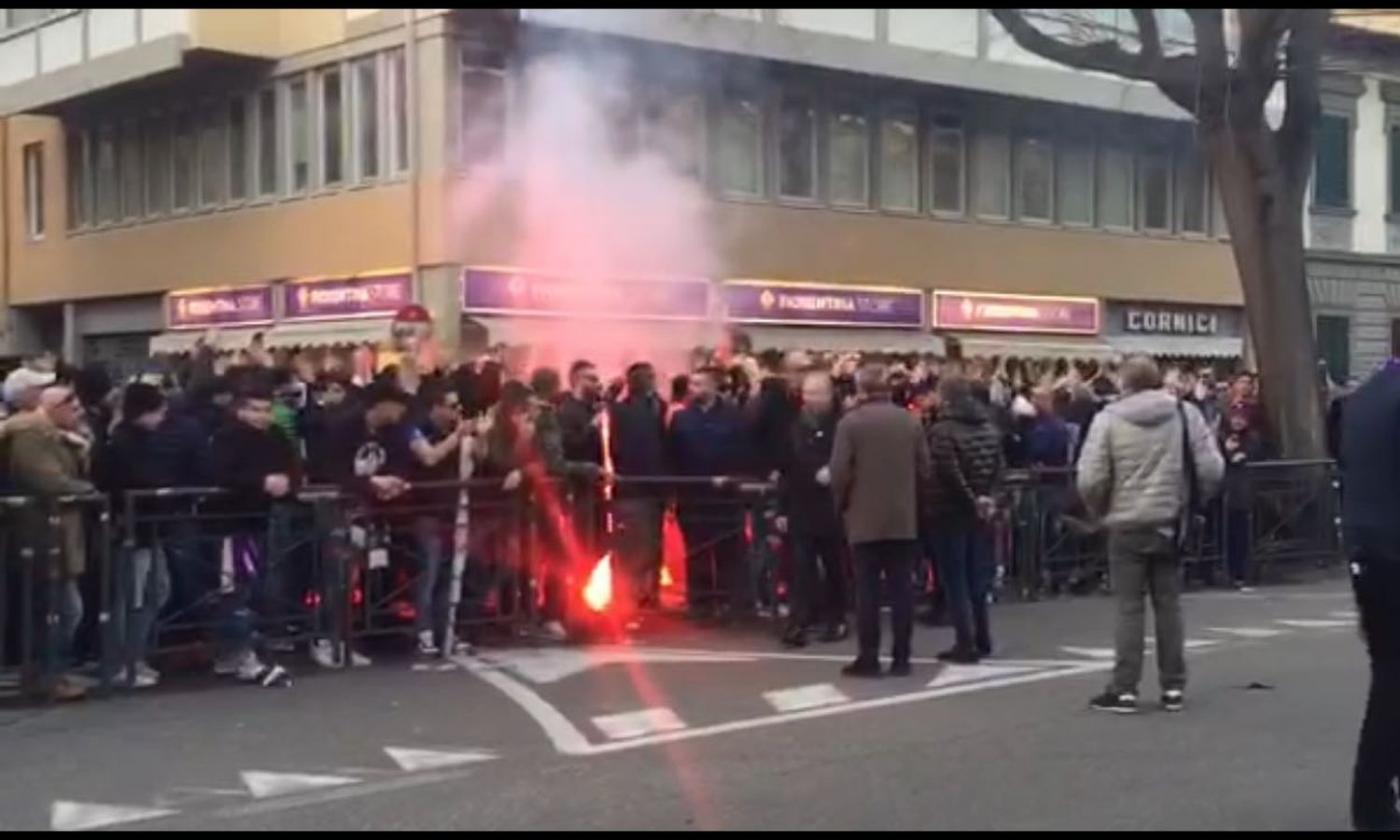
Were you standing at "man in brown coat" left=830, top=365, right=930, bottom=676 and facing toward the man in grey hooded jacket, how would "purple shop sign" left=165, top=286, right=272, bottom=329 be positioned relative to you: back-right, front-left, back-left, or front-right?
back-left

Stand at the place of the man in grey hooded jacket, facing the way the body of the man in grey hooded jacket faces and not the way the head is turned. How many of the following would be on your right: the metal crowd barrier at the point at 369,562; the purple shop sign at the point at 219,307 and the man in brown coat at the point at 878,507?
0

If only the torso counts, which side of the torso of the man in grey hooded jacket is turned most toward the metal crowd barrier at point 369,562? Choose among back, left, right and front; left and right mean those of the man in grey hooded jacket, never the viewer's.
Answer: left

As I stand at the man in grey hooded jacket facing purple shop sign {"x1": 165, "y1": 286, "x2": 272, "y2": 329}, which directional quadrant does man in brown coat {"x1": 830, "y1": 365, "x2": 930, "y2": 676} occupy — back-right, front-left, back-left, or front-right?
front-left

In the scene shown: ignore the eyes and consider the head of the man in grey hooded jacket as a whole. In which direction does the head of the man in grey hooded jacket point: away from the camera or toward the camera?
away from the camera

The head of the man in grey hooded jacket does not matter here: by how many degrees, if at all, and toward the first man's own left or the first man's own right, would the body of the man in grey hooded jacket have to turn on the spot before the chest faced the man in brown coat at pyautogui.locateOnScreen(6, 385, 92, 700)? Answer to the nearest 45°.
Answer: approximately 90° to the first man's own left

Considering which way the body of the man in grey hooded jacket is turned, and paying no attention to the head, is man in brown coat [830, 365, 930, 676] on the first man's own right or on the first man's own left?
on the first man's own left

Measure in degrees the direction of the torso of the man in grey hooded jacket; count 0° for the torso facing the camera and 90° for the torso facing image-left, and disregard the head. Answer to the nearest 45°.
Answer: approximately 180°

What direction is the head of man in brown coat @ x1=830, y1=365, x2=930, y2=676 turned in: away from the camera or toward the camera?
away from the camera

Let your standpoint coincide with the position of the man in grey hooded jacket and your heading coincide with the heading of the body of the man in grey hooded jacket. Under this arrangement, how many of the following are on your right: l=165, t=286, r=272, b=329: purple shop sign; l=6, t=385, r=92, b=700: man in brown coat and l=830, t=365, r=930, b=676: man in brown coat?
0
